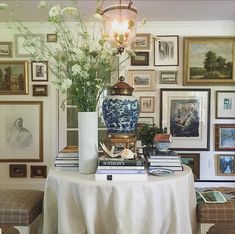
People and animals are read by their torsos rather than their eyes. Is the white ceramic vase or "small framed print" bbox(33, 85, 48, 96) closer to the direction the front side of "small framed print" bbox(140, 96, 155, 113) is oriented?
the white ceramic vase

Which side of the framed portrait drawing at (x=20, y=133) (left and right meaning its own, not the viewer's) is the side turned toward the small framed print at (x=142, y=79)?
left

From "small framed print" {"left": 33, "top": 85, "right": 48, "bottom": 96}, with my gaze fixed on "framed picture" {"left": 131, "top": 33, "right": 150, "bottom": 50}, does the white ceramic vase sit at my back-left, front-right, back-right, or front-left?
front-right

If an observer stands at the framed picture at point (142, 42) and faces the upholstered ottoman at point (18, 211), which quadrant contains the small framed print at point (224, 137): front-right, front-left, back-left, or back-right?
back-left

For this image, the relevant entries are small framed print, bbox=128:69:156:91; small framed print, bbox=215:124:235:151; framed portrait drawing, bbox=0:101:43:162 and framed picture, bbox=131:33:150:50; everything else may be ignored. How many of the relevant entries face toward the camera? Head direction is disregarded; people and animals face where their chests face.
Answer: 4

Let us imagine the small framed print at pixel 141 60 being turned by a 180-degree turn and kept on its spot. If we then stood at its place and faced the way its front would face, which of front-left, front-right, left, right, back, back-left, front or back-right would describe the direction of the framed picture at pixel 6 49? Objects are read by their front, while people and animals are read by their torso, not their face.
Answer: left

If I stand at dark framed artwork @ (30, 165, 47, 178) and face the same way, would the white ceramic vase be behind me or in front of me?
in front

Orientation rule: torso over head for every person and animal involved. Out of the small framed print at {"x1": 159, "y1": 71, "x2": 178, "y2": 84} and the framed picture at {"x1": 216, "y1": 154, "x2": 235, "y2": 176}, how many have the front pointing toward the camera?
2

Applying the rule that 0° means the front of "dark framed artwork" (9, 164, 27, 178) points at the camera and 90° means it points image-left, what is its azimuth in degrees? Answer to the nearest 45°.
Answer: approximately 0°

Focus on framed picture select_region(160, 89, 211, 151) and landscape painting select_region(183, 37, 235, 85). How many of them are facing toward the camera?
2

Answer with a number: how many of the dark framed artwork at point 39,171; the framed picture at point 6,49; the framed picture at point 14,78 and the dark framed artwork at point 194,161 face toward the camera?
4

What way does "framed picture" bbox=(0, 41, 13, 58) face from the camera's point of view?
toward the camera

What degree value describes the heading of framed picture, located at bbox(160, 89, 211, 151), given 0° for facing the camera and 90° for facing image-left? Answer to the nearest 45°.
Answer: approximately 0°

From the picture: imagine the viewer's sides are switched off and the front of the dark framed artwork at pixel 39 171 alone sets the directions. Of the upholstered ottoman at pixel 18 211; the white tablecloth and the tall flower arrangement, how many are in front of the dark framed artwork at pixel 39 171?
3
